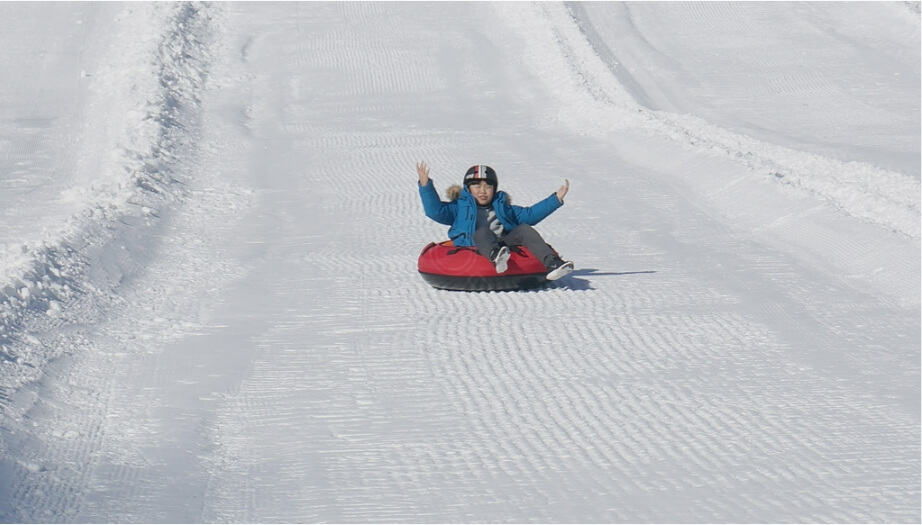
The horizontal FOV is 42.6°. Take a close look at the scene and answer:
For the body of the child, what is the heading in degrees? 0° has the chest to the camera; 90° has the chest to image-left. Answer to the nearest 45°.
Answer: approximately 315°
